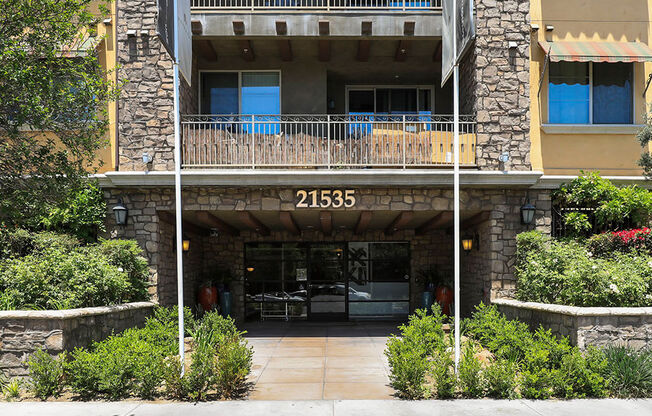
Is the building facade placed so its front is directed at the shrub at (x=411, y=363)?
yes

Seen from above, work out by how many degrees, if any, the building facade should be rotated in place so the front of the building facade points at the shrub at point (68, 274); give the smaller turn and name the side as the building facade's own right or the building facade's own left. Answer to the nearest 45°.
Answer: approximately 45° to the building facade's own right

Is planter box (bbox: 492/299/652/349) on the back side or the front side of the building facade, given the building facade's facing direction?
on the front side

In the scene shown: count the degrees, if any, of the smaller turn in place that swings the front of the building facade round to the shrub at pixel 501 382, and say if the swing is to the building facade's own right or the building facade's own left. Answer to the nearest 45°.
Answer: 0° — it already faces it

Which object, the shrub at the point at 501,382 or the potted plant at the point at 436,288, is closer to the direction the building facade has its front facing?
the shrub

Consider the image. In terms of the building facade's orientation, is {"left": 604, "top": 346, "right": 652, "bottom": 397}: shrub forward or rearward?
forward

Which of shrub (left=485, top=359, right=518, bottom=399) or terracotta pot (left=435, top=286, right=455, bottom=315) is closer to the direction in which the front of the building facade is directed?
the shrub

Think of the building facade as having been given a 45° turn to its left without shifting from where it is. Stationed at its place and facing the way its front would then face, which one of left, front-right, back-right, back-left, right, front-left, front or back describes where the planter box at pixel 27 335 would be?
right

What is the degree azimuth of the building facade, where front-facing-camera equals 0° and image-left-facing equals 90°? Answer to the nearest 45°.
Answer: approximately 0°
